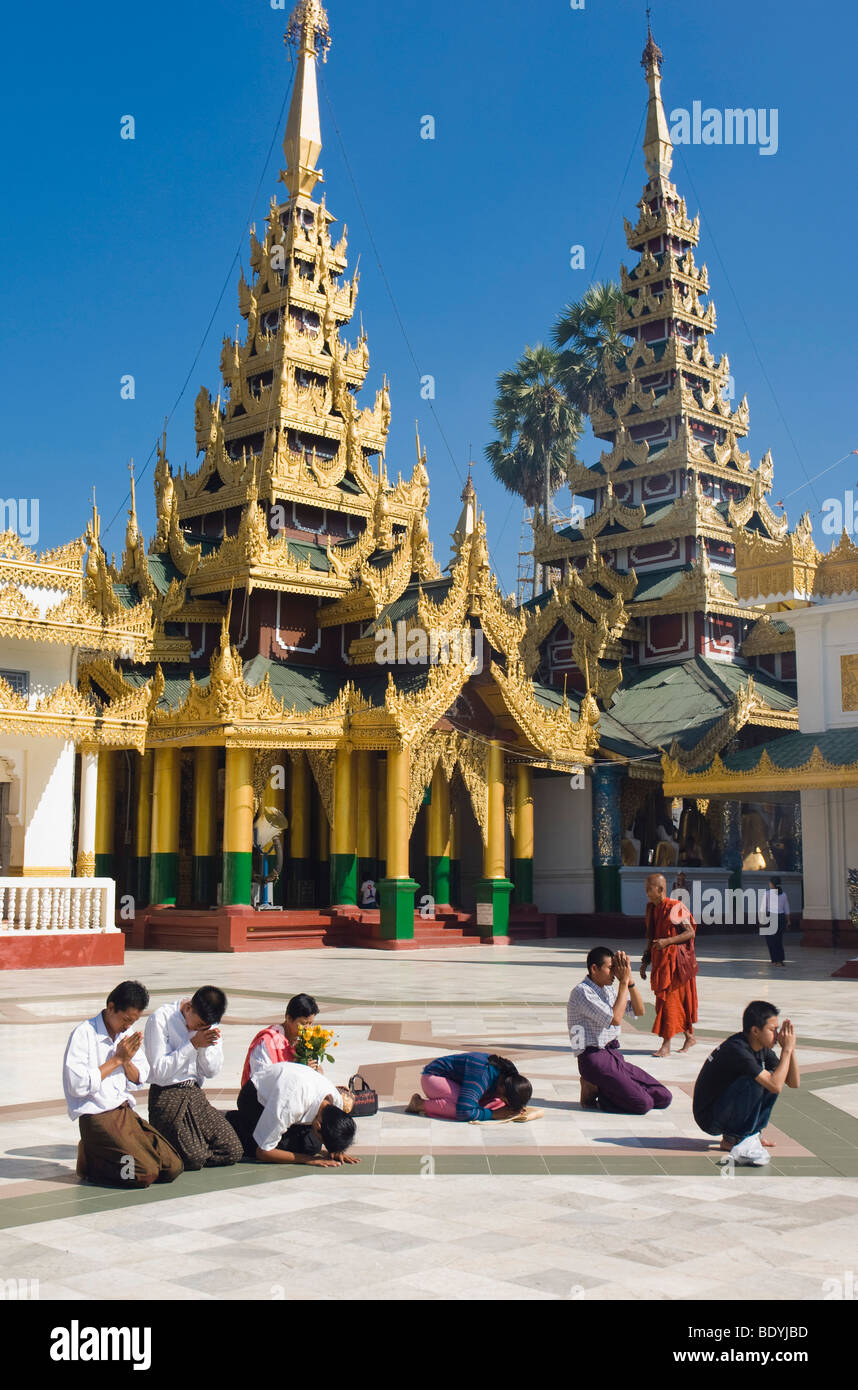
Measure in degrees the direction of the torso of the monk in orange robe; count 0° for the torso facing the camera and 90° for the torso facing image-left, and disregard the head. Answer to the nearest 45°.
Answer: approximately 45°

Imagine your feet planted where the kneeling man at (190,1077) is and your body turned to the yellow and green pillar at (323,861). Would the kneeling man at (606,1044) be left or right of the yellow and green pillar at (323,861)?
right

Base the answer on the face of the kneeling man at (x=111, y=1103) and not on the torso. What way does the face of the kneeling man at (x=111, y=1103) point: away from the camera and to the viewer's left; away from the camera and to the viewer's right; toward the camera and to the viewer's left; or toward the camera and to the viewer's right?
toward the camera and to the viewer's right

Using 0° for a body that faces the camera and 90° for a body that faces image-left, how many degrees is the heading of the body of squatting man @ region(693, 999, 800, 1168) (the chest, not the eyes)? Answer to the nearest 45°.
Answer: approximately 270°

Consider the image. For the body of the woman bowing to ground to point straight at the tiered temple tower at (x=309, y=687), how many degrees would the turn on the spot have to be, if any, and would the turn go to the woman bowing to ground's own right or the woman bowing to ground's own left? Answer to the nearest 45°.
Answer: approximately 90° to the woman bowing to ground's own left

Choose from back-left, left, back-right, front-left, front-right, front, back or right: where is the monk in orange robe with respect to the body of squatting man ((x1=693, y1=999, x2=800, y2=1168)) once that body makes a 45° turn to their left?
front-left

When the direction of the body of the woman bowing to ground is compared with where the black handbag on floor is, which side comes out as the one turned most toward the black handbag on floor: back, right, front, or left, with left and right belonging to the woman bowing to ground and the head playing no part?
back

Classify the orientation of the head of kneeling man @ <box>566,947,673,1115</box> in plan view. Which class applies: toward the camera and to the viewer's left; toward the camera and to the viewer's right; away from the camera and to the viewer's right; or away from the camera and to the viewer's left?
toward the camera and to the viewer's right

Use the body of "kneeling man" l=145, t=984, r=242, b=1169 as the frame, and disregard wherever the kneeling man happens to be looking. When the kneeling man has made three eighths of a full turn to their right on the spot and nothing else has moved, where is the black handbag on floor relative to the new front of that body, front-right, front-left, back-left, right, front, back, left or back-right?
back-right

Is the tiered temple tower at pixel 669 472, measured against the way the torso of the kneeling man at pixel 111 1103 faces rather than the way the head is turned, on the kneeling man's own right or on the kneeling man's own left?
on the kneeling man's own left

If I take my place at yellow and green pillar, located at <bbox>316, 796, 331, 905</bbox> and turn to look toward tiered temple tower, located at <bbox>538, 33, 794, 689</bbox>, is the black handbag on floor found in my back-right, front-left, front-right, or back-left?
back-right

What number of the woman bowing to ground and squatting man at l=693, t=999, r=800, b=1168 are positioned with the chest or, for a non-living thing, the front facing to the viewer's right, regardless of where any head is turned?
2

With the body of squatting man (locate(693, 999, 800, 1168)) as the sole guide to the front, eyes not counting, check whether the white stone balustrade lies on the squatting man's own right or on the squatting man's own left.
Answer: on the squatting man's own left

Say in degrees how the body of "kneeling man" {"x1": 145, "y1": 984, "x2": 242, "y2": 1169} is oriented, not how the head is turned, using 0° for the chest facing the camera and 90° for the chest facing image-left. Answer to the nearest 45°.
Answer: approximately 315°

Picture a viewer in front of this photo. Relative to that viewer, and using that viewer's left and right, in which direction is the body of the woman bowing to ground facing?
facing to the right of the viewer

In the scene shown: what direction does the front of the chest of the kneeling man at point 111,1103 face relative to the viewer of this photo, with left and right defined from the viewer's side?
facing the viewer and to the right of the viewer
